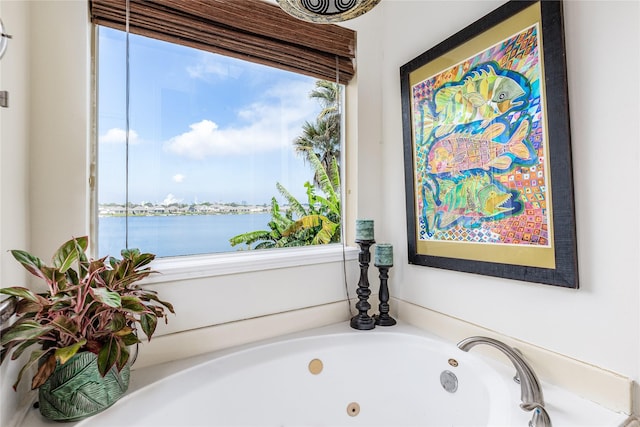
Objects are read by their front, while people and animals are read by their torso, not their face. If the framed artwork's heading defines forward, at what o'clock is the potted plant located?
The potted plant is roughly at 12 o'clock from the framed artwork.

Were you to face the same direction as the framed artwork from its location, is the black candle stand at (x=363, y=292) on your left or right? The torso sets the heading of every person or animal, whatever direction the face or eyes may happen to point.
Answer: on your right

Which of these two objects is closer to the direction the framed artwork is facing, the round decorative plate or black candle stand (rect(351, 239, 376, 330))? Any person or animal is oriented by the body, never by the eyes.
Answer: the round decorative plate

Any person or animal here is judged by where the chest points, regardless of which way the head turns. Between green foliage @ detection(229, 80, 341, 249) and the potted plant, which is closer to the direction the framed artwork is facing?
the potted plant

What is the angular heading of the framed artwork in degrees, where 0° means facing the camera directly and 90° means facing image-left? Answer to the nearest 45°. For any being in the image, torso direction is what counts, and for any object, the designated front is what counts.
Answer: approximately 45°

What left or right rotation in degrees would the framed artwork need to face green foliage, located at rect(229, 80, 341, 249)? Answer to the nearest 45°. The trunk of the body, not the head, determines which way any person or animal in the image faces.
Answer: approximately 45° to its right
